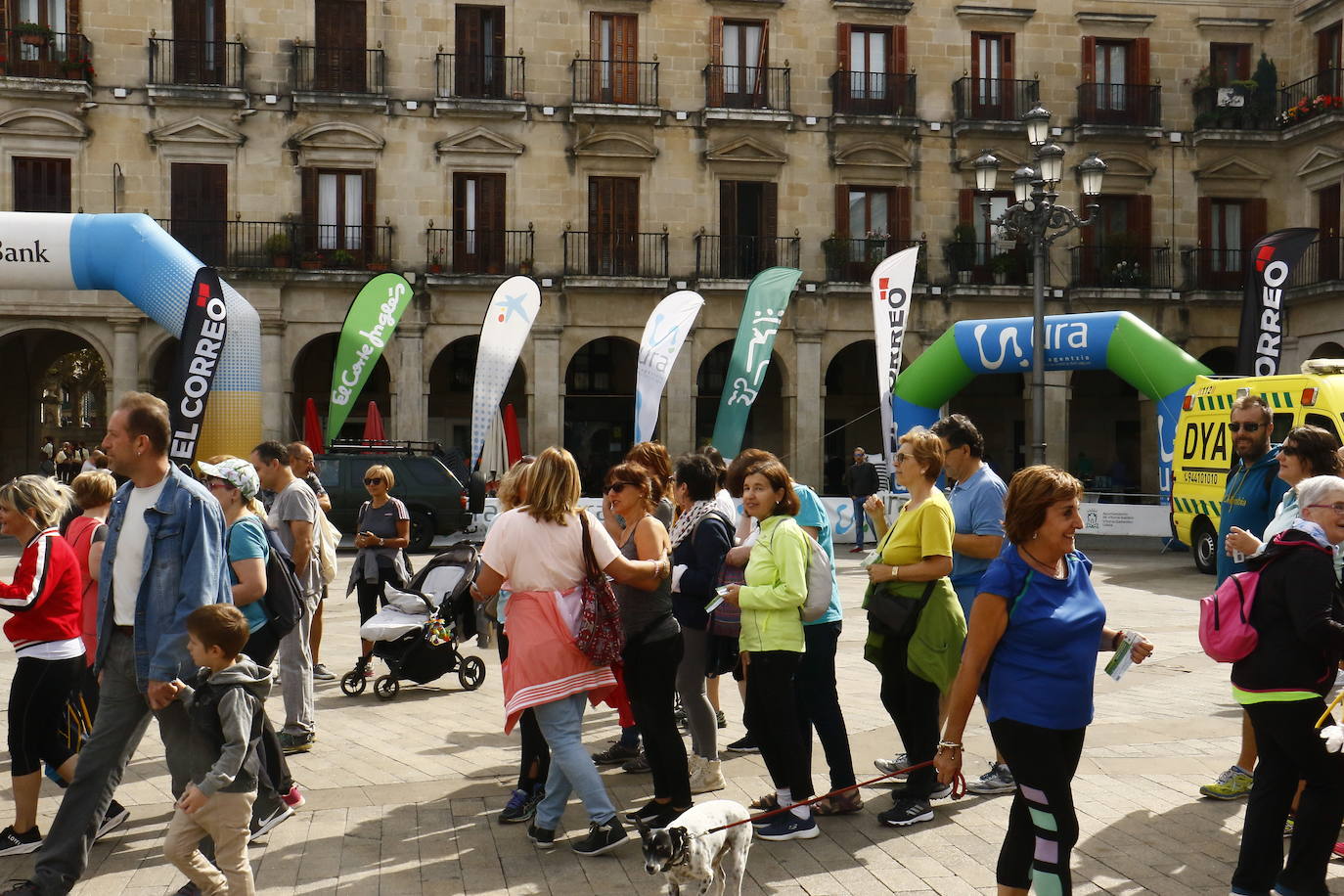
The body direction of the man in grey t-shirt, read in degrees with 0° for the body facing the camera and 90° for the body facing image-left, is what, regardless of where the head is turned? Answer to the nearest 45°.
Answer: approximately 90°

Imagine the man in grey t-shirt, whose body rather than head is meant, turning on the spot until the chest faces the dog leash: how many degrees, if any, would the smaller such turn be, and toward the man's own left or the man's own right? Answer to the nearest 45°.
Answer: approximately 135° to the man's own left

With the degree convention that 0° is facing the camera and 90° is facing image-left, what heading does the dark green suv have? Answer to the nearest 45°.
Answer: approximately 90°

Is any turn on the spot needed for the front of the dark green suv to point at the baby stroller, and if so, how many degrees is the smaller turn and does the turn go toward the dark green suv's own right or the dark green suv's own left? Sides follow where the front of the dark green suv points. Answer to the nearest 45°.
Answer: approximately 90° to the dark green suv's own left

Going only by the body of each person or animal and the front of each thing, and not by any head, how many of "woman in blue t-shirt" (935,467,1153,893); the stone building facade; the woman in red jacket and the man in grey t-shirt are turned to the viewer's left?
2

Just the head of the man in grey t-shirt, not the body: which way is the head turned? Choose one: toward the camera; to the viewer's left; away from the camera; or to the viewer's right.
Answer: to the viewer's left

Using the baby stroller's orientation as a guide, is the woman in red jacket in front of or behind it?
in front

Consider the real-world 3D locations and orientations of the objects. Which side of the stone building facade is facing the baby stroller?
front

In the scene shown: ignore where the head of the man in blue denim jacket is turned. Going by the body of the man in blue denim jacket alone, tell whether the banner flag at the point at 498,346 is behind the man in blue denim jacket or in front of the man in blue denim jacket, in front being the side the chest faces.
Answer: behind

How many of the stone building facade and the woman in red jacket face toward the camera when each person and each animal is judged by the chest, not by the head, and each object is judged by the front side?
1

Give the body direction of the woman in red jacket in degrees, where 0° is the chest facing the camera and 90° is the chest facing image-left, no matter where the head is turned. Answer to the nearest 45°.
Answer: approximately 90°

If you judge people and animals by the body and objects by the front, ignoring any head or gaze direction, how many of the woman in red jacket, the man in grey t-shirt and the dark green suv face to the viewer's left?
3

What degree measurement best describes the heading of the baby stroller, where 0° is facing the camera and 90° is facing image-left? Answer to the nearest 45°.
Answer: approximately 45°
